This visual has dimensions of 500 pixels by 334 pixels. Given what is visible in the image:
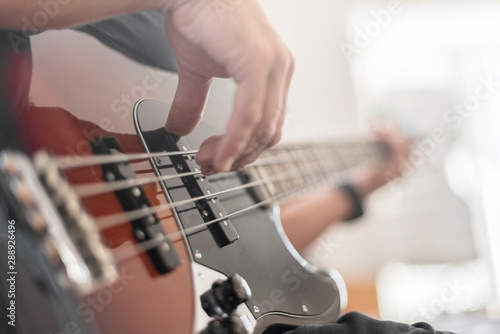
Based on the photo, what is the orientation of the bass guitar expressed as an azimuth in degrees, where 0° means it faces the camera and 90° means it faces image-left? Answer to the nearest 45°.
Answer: approximately 315°
